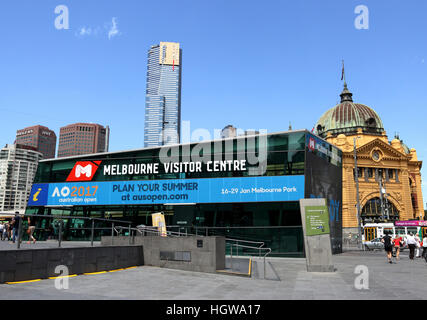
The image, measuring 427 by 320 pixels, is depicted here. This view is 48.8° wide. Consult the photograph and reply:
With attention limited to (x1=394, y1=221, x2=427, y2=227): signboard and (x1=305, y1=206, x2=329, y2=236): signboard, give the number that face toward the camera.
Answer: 2

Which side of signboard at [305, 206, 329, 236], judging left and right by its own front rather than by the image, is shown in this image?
front

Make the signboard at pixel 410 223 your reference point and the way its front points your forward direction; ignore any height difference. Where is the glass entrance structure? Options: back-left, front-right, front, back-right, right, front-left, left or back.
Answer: front-right

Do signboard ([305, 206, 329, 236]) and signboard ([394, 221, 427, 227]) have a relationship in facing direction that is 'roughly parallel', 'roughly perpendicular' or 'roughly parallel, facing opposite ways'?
roughly parallel

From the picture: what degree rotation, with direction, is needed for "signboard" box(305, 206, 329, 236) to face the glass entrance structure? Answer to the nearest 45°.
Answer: approximately 135° to its right

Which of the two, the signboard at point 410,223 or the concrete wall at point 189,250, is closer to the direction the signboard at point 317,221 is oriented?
the concrete wall

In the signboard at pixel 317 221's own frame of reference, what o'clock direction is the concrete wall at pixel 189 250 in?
The concrete wall is roughly at 2 o'clock from the signboard.
